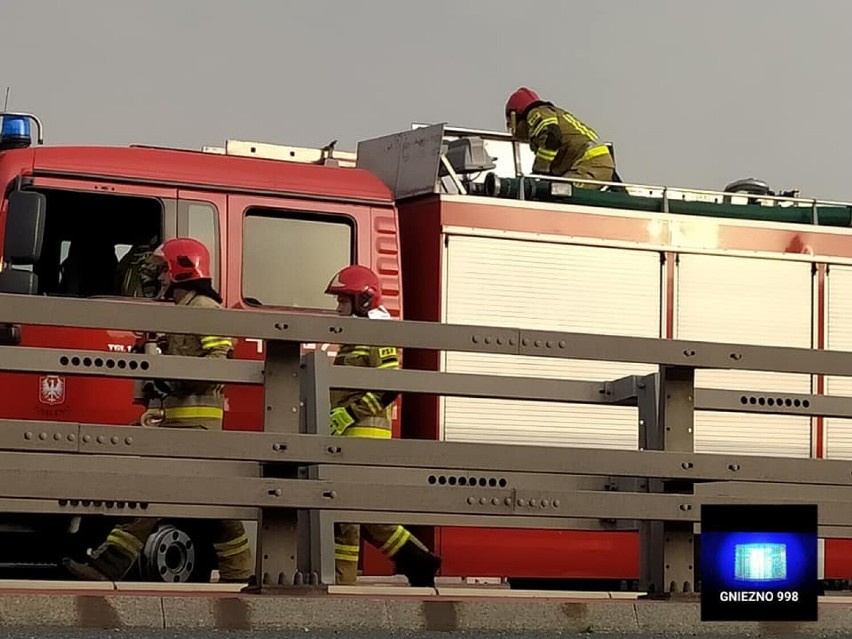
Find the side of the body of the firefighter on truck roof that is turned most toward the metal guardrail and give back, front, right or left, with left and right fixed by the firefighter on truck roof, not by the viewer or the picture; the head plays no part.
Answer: left

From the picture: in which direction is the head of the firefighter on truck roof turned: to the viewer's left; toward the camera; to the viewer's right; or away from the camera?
to the viewer's left

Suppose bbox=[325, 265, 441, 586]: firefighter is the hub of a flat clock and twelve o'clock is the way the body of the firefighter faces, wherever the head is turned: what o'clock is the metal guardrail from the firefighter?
The metal guardrail is roughly at 9 o'clock from the firefighter.

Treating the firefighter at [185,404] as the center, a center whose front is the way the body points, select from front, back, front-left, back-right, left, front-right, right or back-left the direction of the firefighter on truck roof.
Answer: back-right

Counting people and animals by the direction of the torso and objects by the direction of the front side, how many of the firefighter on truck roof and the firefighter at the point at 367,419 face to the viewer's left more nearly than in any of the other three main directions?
2

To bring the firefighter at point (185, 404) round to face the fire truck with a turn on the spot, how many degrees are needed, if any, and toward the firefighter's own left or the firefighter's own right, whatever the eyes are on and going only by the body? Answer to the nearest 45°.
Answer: approximately 135° to the firefighter's own right

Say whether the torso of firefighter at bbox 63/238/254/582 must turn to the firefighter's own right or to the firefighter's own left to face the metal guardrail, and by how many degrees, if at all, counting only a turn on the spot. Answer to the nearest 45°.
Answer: approximately 90° to the firefighter's own left

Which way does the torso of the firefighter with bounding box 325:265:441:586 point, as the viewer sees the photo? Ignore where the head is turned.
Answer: to the viewer's left

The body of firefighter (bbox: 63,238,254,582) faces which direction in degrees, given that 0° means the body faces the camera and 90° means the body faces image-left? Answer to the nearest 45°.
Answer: approximately 90°
